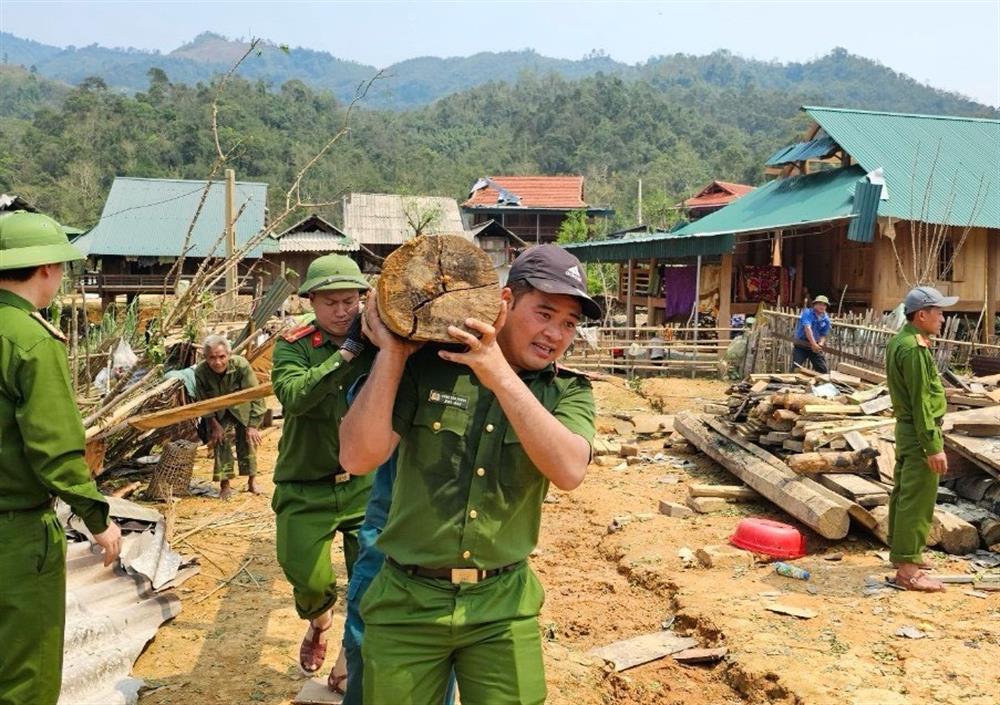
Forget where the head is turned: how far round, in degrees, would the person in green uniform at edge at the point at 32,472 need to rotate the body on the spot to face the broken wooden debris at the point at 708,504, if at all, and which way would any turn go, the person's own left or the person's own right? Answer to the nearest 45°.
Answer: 0° — they already face it

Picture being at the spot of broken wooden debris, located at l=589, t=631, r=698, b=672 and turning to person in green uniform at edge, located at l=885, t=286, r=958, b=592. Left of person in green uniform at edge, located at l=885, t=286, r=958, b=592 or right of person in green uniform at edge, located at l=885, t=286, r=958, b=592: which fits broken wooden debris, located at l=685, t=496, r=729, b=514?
left

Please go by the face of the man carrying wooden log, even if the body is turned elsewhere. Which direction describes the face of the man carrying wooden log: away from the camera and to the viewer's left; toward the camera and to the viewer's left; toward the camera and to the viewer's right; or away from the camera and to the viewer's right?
toward the camera and to the viewer's right

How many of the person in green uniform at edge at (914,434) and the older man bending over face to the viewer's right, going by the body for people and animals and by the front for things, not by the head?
1

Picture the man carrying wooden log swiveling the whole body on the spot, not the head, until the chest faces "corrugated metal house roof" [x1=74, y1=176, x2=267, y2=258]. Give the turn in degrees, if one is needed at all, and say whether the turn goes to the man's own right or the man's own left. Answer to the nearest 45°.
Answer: approximately 180°

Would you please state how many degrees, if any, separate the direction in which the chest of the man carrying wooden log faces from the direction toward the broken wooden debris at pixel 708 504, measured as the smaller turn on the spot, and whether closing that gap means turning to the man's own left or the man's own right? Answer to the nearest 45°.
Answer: approximately 180°
